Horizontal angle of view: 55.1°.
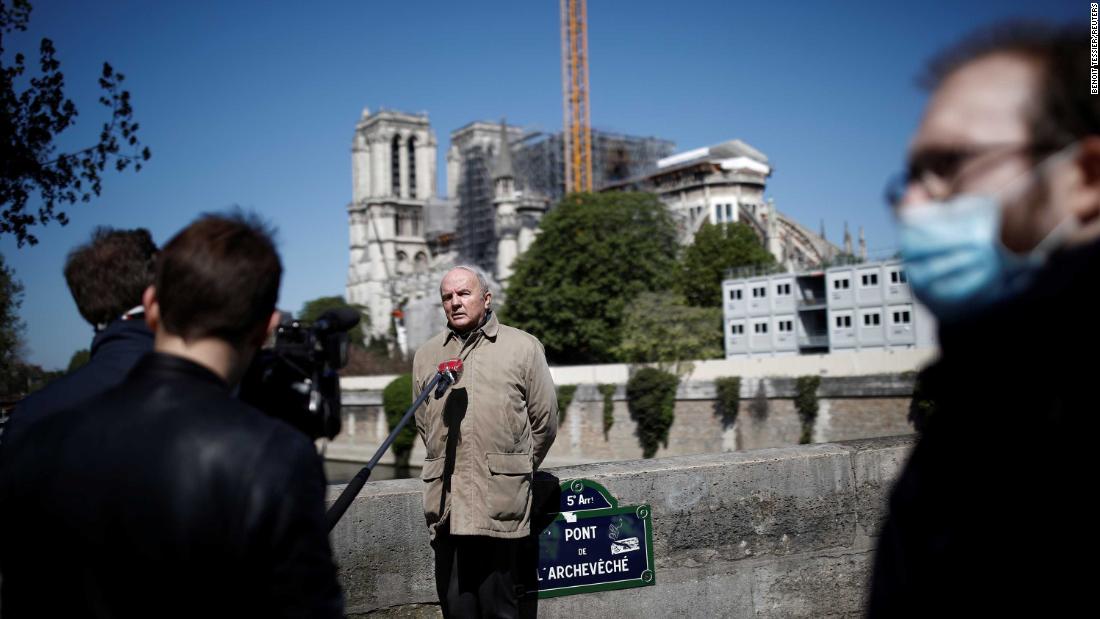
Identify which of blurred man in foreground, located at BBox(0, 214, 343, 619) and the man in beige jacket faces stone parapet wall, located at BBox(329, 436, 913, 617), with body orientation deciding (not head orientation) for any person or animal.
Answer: the blurred man in foreground

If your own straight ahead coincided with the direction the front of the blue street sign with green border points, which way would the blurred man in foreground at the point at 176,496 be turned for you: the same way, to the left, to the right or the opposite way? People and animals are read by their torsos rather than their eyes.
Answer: the opposite way

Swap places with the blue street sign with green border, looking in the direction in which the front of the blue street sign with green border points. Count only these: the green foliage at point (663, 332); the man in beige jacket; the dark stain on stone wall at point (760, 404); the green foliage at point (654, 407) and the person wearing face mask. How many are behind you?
3

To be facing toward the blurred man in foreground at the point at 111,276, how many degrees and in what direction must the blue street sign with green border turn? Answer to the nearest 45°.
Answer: approximately 45° to its right

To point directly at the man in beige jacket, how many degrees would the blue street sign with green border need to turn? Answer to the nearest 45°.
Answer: approximately 45° to its right

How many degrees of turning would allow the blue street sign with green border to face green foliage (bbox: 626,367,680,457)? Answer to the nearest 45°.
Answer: approximately 180°

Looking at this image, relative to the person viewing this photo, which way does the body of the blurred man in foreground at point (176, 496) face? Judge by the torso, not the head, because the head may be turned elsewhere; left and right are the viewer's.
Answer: facing away from the viewer and to the right of the viewer

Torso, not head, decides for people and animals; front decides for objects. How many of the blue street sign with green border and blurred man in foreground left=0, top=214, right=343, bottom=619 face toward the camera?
1

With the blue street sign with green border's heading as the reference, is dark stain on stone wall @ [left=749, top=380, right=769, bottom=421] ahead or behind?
behind

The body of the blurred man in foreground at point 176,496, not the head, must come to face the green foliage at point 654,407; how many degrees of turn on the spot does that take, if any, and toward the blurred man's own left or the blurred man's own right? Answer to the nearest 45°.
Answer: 0° — they already face it

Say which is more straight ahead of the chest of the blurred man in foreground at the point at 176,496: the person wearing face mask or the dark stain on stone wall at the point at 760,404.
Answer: the dark stain on stone wall
